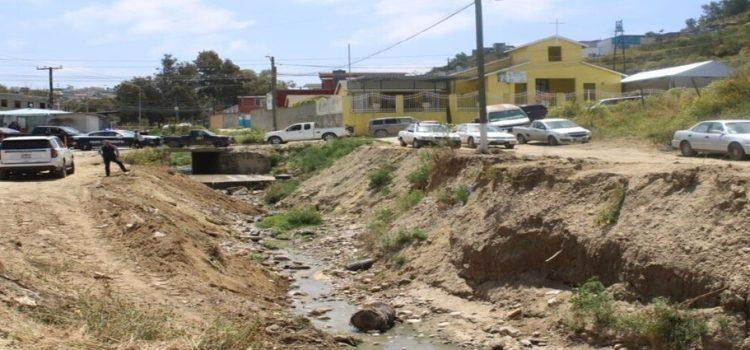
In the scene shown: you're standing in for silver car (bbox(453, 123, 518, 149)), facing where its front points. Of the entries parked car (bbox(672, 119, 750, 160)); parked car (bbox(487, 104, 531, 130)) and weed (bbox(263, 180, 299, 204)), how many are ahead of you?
1

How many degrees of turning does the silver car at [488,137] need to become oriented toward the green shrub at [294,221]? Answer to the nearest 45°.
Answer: approximately 90° to its right

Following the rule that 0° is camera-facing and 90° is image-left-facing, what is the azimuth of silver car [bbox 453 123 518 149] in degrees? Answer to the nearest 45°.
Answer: approximately 315°

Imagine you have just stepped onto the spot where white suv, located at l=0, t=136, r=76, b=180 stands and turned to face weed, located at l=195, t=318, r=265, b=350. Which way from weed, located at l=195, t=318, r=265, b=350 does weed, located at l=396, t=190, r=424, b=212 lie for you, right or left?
left

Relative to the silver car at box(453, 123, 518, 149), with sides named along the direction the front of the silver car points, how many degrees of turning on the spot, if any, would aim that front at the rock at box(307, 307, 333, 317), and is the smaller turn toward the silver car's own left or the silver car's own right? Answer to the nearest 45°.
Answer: approximately 45° to the silver car's own right
